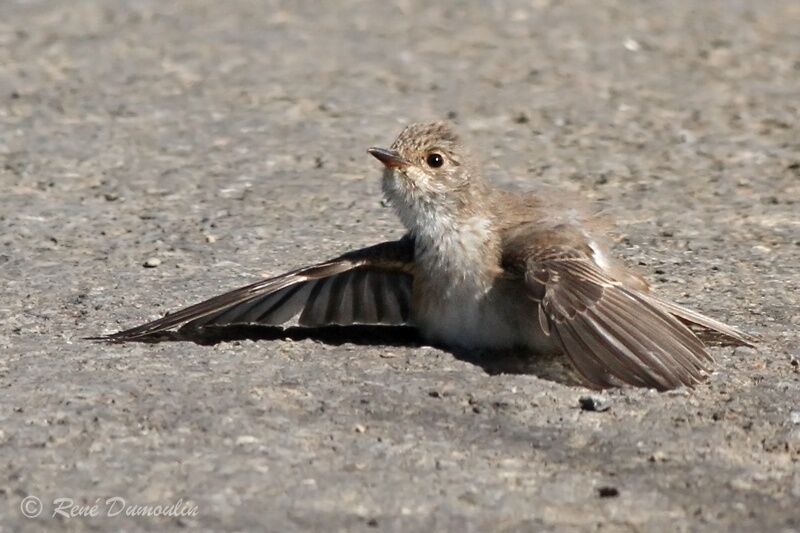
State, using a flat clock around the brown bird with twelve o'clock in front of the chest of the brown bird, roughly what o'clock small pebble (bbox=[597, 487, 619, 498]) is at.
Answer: The small pebble is roughly at 10 o'clock from the brown bird.

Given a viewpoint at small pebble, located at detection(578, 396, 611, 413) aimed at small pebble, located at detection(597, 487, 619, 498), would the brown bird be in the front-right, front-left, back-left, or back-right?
back-right

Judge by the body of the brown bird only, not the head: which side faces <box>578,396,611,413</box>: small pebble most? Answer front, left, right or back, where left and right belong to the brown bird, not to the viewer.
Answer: left

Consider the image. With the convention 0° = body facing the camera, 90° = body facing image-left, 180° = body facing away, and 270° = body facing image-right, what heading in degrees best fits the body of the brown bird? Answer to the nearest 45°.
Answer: approximately 45°
